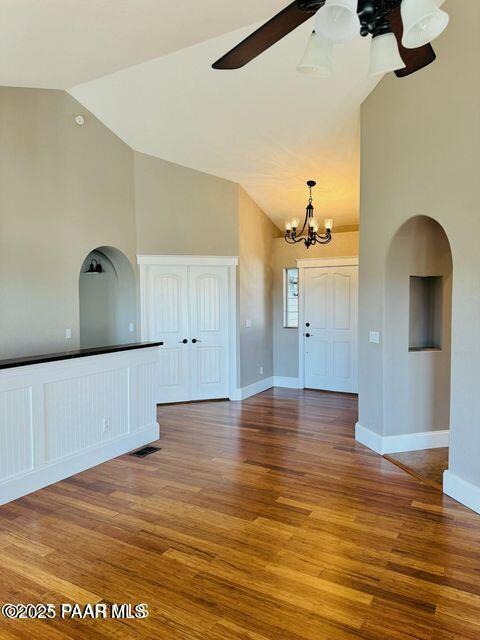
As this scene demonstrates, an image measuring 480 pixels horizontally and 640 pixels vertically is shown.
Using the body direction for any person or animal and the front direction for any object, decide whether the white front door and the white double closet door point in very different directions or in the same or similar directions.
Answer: same or similar directions

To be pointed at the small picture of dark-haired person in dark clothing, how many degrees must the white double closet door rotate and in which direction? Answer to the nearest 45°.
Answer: approximately 90° to its right

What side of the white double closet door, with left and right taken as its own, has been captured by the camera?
front

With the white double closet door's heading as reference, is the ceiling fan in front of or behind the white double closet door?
in front

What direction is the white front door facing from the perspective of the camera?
toward the camera

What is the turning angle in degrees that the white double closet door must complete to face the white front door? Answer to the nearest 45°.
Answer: approximately 90° to its left

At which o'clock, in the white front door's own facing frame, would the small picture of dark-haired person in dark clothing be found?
The small picture of dark-haired person in dark clothing is roughly at 2 o'clock from the white front door.

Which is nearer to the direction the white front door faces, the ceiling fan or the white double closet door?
the ceiling fan

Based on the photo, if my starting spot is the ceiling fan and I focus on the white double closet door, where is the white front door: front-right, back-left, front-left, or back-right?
front-right

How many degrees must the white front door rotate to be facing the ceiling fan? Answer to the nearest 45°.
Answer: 0° — it already faces it

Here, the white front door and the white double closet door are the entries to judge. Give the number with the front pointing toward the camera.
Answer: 2

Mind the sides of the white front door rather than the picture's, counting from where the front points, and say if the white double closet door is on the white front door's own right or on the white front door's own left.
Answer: on the white front door's own right
